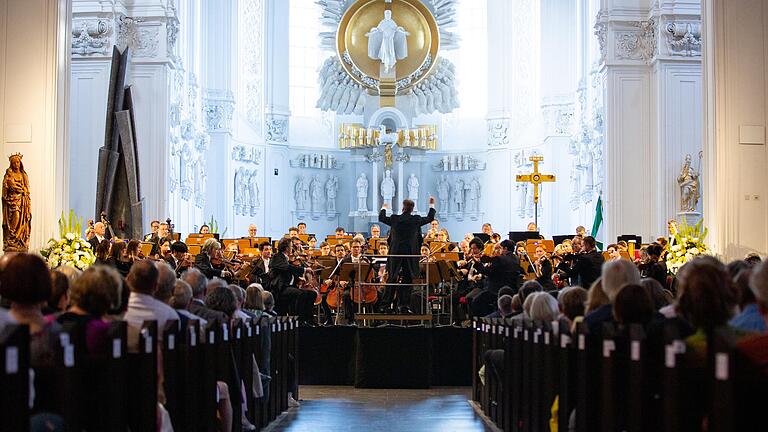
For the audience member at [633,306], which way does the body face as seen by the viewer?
away from the camera

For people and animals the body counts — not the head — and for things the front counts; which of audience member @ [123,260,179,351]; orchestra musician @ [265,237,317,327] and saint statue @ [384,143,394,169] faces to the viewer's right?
the orchestra musician

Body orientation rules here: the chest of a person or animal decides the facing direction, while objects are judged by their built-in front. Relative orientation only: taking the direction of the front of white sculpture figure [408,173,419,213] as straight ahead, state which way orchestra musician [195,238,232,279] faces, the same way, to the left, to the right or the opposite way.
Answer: to the left

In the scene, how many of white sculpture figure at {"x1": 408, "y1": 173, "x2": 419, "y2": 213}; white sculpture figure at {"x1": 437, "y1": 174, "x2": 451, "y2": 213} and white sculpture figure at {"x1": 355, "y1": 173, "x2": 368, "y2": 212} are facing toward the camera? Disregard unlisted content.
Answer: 3

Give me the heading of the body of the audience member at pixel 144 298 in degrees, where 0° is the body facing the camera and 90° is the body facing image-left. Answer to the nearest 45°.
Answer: approximately 180°

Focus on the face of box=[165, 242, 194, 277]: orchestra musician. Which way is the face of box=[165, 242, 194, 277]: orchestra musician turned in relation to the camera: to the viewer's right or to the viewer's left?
to the viewer's right

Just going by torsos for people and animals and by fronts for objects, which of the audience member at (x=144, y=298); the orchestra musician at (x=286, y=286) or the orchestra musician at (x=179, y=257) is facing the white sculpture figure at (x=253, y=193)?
the audience member

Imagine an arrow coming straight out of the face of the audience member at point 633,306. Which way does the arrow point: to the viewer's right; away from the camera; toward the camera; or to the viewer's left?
away from the camera

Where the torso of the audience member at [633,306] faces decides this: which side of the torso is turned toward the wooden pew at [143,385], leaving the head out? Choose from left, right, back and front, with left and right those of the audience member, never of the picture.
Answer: left

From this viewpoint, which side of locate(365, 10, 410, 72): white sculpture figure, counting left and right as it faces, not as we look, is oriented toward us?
front

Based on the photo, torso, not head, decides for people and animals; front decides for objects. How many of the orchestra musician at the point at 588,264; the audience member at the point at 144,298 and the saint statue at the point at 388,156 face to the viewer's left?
1

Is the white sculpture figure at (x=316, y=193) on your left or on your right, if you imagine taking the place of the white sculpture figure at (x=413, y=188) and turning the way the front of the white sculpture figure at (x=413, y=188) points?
on your right

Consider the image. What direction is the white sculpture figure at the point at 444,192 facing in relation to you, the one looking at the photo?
facing the viewer

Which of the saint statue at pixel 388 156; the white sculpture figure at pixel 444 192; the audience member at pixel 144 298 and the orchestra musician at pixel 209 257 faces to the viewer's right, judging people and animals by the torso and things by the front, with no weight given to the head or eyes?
the orchestra musician

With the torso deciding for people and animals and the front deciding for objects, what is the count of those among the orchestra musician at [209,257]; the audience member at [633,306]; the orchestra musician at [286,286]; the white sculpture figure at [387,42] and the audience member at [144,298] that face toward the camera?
1

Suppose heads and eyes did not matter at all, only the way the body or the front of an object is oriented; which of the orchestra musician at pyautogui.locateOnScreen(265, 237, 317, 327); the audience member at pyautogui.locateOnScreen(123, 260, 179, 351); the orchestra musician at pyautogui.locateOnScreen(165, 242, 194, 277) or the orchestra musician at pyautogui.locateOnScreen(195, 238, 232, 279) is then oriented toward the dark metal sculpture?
the audience member
